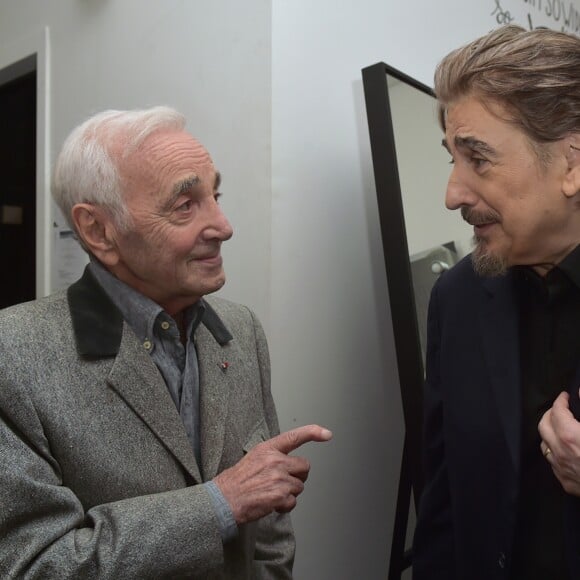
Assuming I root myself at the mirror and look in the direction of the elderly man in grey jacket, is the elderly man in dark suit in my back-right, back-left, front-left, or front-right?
front-left

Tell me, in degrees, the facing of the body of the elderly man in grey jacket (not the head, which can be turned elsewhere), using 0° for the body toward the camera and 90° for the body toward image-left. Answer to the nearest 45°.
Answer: approximately 315°

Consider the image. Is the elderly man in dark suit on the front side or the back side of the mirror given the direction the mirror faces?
on the front side

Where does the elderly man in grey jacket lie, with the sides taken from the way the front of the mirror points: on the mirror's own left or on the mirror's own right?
on the mirror's own right

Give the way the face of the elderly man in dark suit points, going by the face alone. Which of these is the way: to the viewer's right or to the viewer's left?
to the viewer's left

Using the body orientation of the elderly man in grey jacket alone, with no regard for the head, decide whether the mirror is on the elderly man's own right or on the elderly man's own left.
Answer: on the elderly man's own left
